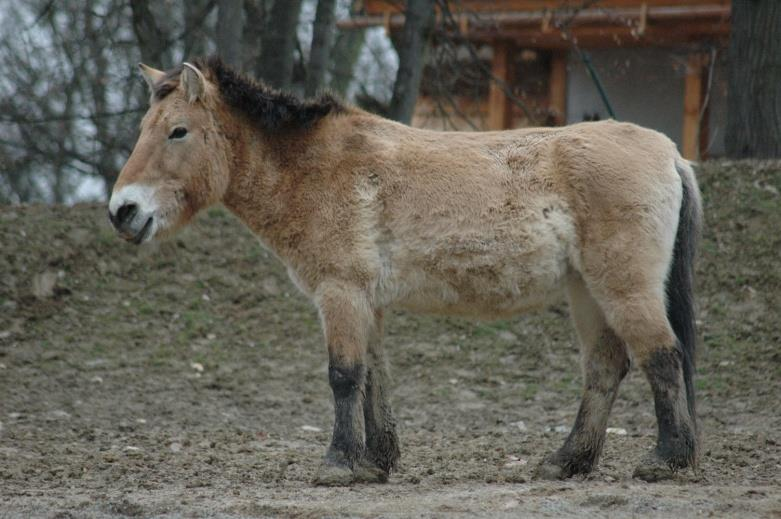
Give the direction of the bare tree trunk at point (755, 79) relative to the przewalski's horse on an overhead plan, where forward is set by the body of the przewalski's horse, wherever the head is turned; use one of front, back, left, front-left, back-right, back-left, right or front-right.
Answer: back-right

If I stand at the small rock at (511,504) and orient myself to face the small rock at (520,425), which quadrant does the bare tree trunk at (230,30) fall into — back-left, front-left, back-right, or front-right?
front-left

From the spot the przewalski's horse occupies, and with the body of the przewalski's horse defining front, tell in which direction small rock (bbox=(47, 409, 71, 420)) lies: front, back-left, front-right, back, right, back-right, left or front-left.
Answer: front-right

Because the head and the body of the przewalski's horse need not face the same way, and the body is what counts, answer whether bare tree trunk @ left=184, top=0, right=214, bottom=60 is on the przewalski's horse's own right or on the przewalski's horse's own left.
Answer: on the przewalski's horse's own right

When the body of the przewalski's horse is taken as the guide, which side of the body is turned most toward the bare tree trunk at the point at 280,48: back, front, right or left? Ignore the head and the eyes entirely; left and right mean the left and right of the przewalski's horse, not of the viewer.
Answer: right

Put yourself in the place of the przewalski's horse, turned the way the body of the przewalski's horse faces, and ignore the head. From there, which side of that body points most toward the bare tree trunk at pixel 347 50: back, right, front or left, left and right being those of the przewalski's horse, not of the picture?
right

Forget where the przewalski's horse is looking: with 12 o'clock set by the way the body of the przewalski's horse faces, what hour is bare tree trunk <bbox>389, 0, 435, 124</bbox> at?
The bare tree trunk is roughly at 3 o'clock from the przewalski's horse.

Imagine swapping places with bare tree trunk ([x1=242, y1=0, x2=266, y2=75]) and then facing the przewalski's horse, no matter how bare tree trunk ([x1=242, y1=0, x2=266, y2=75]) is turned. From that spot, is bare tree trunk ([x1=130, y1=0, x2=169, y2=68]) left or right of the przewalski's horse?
right

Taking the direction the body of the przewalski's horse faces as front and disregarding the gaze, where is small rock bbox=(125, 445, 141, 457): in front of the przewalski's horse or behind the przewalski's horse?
in front

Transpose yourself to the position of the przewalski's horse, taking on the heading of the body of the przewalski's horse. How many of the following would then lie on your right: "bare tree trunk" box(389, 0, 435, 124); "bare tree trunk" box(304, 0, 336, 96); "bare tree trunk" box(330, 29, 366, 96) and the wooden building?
4

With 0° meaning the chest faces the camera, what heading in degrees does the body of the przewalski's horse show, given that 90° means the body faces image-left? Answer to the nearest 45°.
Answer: approximately 90°

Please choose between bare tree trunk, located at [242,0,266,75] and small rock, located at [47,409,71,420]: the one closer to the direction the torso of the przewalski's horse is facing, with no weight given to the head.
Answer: the small rock
